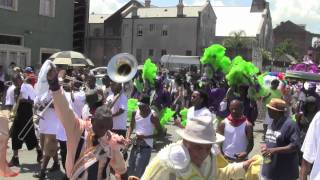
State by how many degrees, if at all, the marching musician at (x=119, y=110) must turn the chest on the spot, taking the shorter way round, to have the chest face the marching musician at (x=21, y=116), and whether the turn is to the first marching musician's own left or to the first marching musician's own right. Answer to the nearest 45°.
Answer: approximately 90° to the first marching musician's own right

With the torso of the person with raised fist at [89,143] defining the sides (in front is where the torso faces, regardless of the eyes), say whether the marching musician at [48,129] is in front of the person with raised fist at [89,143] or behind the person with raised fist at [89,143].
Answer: behind

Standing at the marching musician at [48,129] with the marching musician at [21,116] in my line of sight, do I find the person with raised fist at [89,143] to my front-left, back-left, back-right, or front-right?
back-left

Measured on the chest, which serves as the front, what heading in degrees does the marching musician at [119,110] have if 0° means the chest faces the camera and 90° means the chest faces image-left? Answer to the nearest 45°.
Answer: approximately 45°

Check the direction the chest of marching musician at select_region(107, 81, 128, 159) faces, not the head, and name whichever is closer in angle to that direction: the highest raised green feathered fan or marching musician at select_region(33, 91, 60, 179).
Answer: the marching musician

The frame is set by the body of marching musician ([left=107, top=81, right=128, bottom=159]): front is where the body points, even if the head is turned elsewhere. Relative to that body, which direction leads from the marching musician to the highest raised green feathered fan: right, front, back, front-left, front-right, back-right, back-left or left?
back

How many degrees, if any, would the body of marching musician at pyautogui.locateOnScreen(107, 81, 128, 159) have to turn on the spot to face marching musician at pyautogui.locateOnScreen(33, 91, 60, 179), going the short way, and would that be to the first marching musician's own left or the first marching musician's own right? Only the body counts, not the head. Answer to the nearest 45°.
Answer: approximately 45° to the first marching musician's own right

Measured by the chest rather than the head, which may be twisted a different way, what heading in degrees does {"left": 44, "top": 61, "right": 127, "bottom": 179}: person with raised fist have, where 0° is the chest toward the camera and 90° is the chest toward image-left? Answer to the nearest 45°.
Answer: approximately 315°
